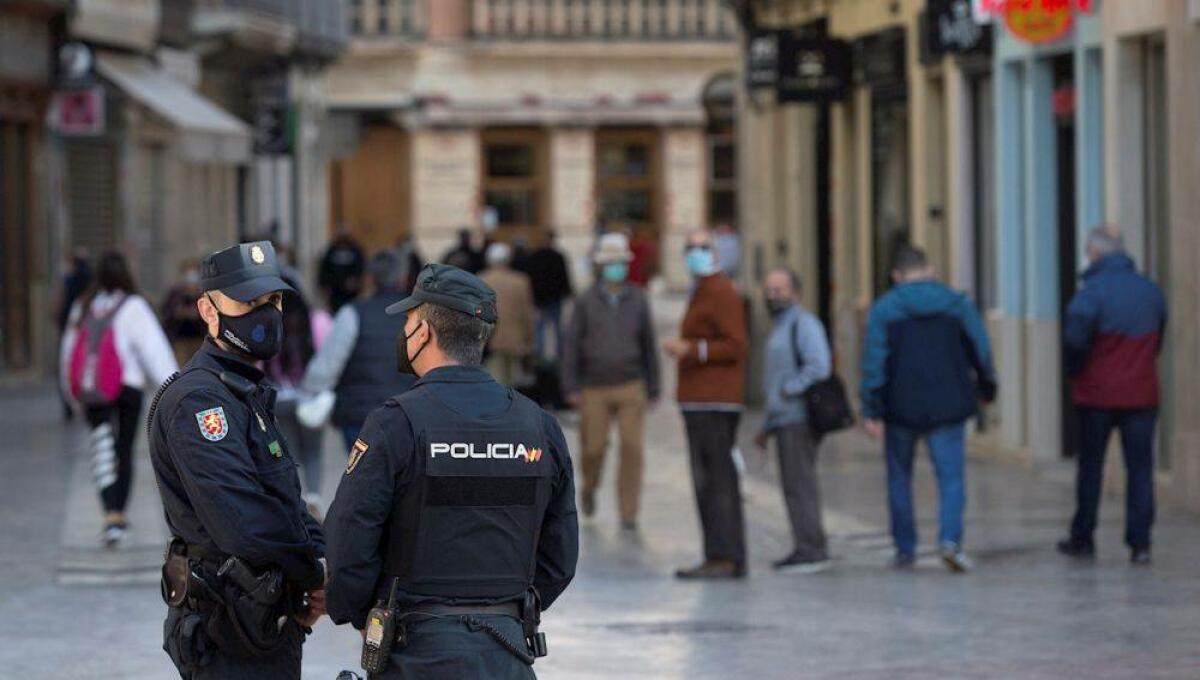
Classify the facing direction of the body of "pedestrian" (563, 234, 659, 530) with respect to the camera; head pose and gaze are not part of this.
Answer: toward the camera

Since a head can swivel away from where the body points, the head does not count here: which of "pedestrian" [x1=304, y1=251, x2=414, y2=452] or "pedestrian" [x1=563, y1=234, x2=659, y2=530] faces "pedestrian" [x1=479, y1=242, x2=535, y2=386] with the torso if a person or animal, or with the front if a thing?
"pedestrian" [x1=304, y1=251, x2=414, y2=452]

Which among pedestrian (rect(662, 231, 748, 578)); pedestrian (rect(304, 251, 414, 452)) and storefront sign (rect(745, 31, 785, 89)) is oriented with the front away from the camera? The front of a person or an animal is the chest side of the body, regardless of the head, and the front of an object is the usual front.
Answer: pedestrian (rect(304, 251, 414, 452))

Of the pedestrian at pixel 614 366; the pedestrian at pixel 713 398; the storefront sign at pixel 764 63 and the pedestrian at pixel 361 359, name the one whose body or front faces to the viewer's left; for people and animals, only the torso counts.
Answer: the pedestrian at pixel 713 398

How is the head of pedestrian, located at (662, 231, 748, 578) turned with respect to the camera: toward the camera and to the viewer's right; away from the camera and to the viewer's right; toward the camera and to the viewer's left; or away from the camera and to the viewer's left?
toward the camera and to the viewer's left

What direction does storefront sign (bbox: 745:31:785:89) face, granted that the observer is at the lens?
facing the viewer

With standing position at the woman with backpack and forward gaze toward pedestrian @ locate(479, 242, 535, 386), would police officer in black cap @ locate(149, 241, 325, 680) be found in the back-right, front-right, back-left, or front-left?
back-right

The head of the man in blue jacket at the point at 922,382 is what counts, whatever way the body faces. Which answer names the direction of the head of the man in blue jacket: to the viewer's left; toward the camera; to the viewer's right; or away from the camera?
away from the camera

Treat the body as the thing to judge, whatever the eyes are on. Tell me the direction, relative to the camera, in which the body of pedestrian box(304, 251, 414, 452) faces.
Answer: away from the camera

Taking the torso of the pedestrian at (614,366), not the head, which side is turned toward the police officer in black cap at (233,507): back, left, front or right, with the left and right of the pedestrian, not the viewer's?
front

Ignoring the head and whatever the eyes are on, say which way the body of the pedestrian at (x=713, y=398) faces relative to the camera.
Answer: to the viewer's left

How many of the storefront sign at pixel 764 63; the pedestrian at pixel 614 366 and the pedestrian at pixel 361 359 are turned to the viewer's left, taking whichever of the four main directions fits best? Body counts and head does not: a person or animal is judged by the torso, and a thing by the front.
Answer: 0

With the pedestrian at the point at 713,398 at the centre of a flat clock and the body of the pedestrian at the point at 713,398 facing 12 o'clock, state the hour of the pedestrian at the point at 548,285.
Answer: the pedestrian at the point at 548,285 is roughly at 3 o'clock from the pedestrian at the point at 713,398.

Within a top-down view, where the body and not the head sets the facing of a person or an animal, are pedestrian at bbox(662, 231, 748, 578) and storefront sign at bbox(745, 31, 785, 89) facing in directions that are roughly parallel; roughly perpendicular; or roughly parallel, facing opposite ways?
roughly perpendicular

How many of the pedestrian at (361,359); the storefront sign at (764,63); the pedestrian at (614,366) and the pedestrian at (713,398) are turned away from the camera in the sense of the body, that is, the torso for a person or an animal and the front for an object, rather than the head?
1

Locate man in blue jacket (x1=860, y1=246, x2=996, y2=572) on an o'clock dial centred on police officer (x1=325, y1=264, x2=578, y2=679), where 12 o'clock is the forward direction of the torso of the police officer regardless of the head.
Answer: The man in blue jacket is roughly at 2 o'clock from the police officer.

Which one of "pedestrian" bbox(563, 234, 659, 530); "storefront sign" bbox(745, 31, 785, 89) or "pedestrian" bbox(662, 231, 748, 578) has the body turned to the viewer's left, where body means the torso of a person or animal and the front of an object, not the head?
"pedestrian" bbox(662, 231, 748, 578)
